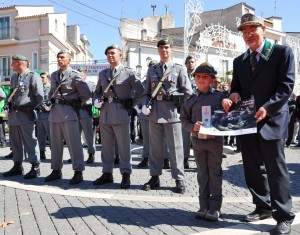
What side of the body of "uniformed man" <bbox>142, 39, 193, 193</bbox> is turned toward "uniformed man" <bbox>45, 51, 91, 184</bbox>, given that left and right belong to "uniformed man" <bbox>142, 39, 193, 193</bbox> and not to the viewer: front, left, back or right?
right

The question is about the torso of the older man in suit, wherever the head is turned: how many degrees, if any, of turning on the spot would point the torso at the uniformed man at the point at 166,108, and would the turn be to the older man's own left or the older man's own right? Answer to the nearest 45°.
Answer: approximately 90° to the older man's own right

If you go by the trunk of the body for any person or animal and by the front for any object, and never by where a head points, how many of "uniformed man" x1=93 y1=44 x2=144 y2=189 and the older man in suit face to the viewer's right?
0

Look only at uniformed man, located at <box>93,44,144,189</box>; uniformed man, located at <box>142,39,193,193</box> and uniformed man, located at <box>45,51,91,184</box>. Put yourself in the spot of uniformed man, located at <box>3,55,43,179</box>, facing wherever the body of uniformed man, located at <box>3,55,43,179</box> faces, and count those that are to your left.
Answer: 3

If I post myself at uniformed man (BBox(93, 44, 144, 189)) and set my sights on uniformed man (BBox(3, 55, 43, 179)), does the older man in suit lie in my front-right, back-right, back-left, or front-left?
back-left

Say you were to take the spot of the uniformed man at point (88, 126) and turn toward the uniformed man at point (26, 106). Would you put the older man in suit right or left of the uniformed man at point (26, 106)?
left

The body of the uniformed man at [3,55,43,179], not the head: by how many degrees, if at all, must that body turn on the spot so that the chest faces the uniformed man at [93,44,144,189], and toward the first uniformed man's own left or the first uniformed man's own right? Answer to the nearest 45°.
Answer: approximately 90° to the first uniformed man's own left

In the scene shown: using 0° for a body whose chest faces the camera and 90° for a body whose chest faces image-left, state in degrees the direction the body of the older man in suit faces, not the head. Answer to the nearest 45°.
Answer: approximately 45°

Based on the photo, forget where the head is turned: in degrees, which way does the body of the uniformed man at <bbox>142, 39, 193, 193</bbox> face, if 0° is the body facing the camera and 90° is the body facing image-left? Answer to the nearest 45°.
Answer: approximately 0°
